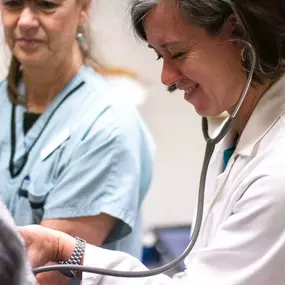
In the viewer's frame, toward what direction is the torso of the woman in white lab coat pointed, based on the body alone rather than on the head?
to the viewer's left

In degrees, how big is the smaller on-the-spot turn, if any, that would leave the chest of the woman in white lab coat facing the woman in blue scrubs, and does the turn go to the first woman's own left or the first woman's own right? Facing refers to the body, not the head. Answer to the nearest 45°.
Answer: approximately 45° to the first woman's own right

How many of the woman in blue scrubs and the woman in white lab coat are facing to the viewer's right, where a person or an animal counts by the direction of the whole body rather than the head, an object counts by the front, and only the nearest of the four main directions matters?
0

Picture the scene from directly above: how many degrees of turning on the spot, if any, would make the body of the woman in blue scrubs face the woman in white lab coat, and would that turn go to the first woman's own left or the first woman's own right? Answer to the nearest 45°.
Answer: approximately 90° to the first woman's own left

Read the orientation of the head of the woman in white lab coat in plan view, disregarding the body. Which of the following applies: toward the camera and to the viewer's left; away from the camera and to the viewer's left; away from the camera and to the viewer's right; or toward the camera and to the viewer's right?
toward the camera and to the viewer's left
